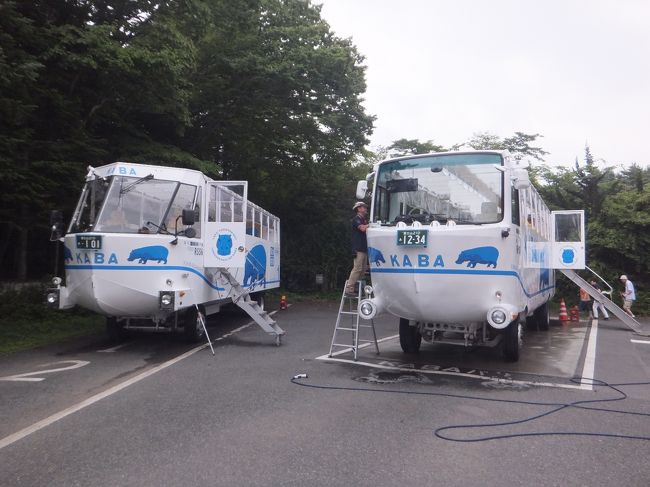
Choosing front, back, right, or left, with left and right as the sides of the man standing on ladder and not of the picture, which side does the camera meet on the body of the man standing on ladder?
right

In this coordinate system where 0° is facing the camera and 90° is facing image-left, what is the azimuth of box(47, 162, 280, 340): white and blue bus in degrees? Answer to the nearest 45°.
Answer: approximately 45°

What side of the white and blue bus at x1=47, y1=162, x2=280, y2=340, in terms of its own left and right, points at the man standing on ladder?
left

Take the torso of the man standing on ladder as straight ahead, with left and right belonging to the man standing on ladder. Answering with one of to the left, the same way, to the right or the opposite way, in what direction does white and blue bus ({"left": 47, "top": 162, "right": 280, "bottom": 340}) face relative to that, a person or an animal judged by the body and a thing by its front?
to the right

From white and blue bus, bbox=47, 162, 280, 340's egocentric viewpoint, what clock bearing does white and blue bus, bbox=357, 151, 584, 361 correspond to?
white and blue bus, bbox=357, 151, 584, 361 is roughly at 9 o'clock from white and blue bus, bbox=47, 162, 280, 340.
